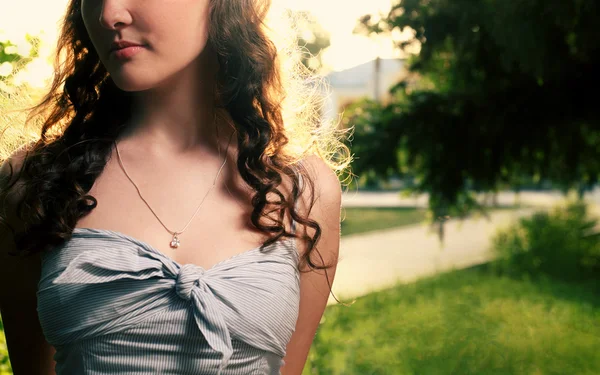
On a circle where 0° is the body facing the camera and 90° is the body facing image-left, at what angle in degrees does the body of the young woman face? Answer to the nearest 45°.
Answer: approximately 0°

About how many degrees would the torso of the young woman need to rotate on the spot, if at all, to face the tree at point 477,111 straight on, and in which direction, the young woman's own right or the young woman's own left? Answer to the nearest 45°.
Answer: approximately 135° to the young woman's own left

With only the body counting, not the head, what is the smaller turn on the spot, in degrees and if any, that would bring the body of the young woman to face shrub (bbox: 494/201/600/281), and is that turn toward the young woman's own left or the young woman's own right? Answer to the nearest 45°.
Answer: approximately 135° to the young woman's own left

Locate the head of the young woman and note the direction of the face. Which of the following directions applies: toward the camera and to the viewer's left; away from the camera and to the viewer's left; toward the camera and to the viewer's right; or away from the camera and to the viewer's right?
toward the camera and to the viewer's left
